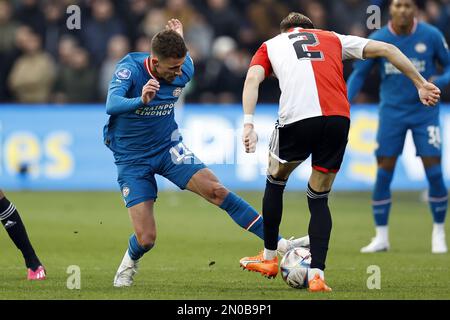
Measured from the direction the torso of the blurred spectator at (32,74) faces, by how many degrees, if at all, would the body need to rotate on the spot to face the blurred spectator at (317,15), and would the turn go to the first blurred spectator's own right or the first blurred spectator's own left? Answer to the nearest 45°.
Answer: approximately 90° to the first blurred spectator's own left

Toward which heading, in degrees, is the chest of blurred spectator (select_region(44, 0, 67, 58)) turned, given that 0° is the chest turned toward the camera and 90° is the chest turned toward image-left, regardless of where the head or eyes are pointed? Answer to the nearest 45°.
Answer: approximately 0°

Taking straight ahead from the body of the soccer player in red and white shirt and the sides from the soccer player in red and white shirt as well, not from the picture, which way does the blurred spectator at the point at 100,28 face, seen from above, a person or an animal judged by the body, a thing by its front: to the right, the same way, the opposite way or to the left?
the opposite way

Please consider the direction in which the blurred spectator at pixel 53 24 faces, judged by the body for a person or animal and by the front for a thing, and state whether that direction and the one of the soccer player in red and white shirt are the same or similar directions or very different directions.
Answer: very different directions

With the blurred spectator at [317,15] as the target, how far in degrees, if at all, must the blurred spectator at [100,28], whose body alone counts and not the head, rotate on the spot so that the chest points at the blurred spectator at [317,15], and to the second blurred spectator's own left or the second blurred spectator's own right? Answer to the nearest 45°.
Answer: approximately 90° to the second blurred spectator's own left

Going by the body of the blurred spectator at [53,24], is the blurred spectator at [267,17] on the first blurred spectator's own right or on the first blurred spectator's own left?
on the first blurred spectator's own left

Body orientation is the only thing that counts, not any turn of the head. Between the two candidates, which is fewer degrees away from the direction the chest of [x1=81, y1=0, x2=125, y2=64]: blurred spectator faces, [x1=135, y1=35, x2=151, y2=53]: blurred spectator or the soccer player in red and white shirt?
the soccer player in red and white shirt
